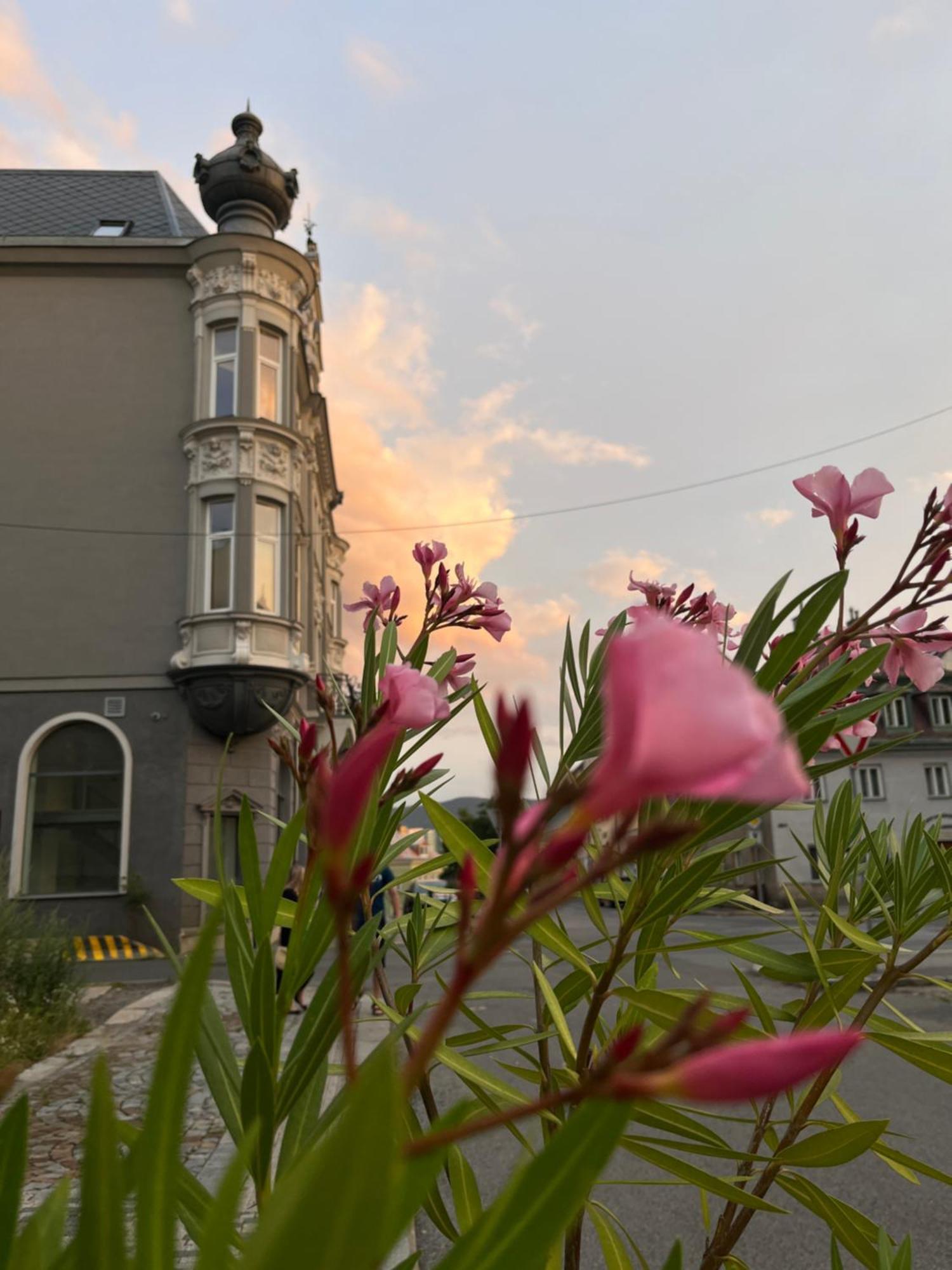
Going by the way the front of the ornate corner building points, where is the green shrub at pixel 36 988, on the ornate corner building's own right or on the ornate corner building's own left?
on the ornate corner building's own right
